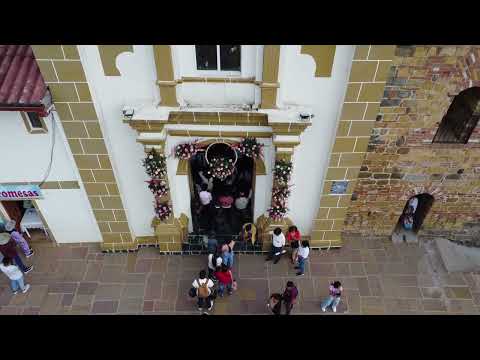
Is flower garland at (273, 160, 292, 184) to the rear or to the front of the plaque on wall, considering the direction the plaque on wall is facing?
to the front

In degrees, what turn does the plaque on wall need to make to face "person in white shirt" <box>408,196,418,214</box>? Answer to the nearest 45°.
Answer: approximately 135° to its left

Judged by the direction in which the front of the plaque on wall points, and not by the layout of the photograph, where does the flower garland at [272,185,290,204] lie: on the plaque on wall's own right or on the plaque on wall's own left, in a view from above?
on the plaque on wall's own right

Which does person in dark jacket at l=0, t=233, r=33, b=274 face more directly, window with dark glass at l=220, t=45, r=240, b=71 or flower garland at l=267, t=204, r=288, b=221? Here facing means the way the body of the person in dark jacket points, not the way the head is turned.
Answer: the flower garland

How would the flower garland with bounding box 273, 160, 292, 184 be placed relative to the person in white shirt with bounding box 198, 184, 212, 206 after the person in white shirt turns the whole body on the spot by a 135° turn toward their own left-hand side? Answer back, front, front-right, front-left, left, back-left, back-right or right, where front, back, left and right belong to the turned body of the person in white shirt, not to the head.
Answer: left

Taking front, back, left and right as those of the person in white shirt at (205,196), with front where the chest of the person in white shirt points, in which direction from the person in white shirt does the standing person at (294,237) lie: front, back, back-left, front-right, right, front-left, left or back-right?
right

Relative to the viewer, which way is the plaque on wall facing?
toward the camera

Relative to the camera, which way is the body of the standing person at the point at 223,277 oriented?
away from the camera

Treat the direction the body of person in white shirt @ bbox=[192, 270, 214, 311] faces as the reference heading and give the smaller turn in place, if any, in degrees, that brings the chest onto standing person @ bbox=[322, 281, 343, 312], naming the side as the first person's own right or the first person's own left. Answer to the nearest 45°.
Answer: approximately 90° to the first person's own right

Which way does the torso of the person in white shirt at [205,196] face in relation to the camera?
away from the camera

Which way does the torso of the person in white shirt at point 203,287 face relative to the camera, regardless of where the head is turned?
away from the camera

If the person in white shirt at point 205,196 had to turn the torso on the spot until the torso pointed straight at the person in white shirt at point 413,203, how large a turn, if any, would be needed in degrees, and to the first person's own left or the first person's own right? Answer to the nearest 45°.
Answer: approximately 90° to the first person's own right

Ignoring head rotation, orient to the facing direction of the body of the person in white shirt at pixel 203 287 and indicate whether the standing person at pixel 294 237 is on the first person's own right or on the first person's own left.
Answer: on the first person's own right
